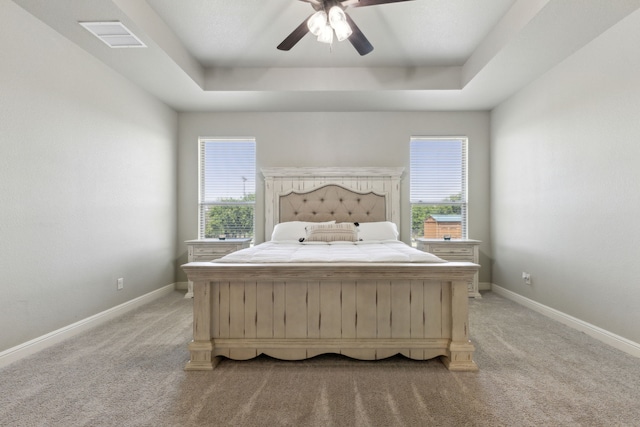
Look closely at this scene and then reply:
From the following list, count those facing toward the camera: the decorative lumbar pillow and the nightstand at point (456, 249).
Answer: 2

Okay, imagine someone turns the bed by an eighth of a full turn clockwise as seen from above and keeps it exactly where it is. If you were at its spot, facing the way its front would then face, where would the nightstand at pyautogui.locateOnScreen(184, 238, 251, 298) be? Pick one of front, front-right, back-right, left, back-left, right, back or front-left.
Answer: right

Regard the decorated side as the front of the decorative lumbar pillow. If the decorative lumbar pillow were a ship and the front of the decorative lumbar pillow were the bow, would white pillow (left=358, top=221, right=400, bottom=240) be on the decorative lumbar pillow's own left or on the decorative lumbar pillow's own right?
on the decorative lumbar pillow's own left

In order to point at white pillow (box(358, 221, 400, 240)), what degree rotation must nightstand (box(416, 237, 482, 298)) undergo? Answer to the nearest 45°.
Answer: approximately 45° to its right

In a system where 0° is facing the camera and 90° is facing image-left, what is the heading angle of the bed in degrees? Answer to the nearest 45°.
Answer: approximately 0°

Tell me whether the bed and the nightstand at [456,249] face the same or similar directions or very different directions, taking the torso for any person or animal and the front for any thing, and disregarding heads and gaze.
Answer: same or similar directions

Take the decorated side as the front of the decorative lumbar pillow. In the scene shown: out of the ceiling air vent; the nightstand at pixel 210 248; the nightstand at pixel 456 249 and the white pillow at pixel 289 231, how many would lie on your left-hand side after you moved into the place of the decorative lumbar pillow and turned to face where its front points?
1

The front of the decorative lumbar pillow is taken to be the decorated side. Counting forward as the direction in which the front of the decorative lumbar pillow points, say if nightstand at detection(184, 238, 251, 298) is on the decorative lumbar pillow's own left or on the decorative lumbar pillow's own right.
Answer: on the decorative lumbar pillow's own right

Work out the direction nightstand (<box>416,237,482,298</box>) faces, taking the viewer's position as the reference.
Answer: facing the viewer

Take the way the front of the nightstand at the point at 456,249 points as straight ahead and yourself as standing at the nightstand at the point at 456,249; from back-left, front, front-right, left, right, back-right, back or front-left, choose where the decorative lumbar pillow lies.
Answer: front-right

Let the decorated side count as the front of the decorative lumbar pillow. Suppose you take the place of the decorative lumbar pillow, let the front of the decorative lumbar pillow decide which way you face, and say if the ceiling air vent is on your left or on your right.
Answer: on your right
